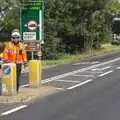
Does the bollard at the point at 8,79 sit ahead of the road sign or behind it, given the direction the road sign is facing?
ahead

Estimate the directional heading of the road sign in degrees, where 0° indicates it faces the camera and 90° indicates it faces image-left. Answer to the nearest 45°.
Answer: approximately 0°
